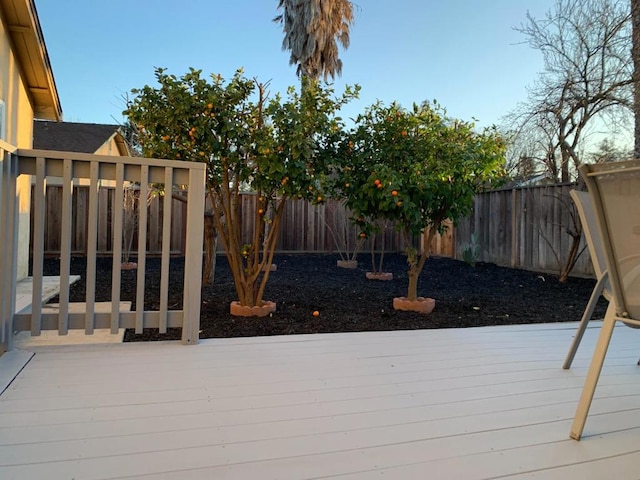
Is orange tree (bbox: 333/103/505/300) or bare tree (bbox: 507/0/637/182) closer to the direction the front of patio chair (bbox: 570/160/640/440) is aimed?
the bare tree

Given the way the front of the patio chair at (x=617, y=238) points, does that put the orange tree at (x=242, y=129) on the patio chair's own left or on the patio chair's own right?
on the patio chair's own left

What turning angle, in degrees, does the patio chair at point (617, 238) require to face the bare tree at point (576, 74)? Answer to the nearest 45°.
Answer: approximately 45° to its left

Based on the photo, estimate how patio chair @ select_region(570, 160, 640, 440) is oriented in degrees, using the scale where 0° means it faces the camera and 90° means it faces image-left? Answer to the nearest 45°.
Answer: approximately 225°

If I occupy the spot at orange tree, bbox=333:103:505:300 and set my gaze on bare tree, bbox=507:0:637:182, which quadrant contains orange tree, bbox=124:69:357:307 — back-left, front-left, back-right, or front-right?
back-left

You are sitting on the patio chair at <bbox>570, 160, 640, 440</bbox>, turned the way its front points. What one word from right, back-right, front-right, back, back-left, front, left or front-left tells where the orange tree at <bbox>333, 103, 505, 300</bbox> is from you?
left

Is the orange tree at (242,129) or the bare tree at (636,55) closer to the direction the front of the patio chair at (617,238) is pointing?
the bare tree
